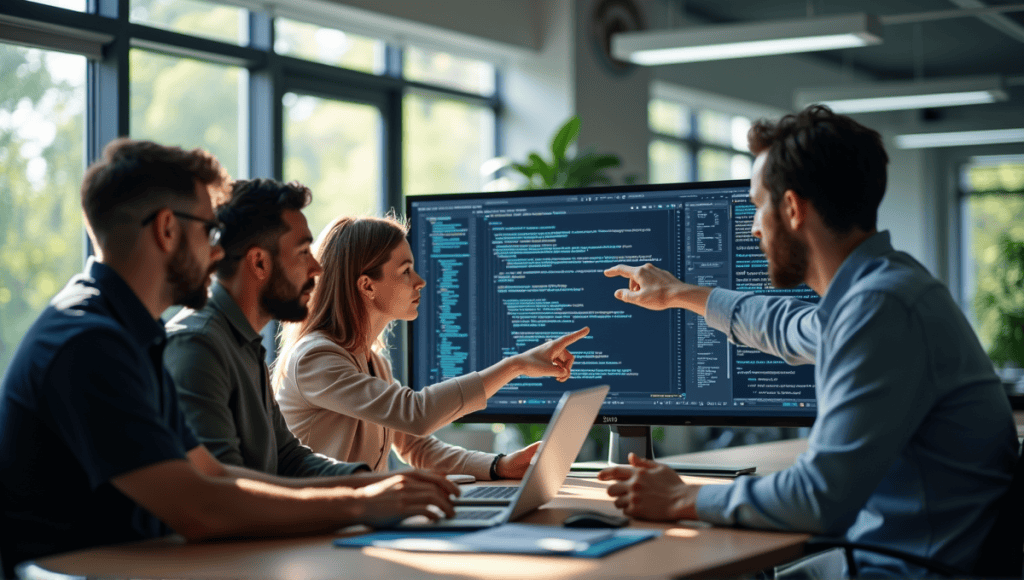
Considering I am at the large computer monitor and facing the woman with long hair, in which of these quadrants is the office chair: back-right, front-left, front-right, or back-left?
back-left

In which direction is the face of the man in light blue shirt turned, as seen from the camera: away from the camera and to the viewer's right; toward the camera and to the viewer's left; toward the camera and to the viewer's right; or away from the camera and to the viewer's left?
away from the camera and to the viewer's left

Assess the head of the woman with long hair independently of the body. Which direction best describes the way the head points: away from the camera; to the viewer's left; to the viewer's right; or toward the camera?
to the viewer's right

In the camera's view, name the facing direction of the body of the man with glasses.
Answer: to the viewer's right

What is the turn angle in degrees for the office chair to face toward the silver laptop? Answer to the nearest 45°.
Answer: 0° — it already faces it

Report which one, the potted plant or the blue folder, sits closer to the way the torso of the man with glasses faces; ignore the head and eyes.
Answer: the blue folder

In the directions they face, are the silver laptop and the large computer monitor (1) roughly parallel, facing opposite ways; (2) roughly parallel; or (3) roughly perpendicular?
roughly perpendicular

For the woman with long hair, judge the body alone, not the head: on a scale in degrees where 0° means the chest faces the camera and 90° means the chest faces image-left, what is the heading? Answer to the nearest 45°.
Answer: approximately 270°

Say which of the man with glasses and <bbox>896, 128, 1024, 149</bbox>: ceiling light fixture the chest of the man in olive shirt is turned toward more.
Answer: the ceiling light fixture

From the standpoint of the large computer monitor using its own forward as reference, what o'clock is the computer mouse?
The computer mouse is roughly at 12 o'clock from the large computer monitor.

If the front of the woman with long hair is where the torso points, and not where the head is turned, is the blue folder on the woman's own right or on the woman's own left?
on the woman's own right

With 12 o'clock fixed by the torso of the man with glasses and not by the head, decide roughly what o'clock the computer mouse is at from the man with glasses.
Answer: The computer mouse is roughly at 12 o'clock from the man with glasses.

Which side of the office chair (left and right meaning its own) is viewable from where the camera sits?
left

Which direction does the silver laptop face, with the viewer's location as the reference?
facing to the left of the viewer

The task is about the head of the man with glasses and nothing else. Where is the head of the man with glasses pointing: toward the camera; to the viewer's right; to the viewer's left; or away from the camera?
to the viewer's right
